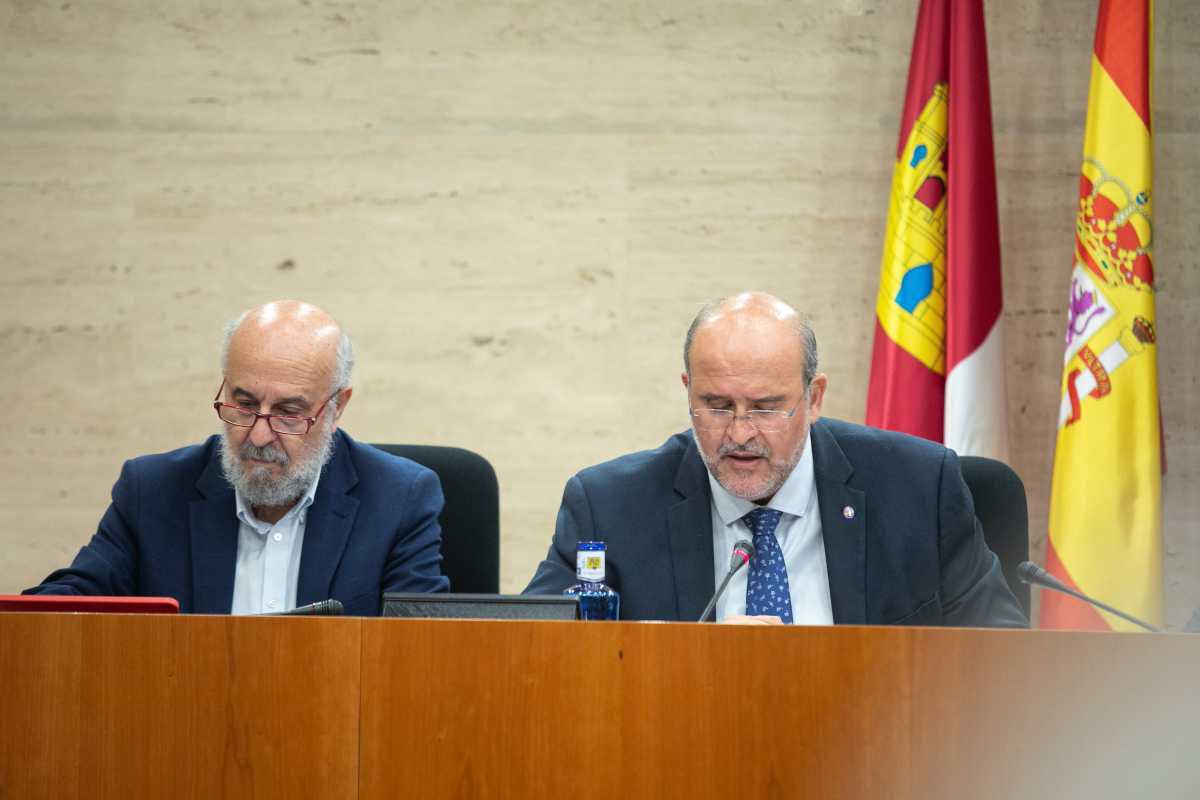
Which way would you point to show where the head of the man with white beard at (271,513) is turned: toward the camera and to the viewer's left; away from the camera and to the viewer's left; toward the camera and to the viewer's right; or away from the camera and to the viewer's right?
toward the camera and to the viewer's left

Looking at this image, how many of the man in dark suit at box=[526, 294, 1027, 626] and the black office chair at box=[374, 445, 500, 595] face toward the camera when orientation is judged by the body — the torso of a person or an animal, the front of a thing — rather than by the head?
2

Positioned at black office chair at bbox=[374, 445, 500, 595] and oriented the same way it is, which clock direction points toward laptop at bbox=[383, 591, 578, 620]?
The laptop is roughly at 12 o'clock from the black office chair.

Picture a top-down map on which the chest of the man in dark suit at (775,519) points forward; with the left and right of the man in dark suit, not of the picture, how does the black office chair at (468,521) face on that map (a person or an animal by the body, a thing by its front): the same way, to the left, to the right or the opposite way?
the same way

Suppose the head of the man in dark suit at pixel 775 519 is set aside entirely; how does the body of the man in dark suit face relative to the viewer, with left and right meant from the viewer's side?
facing the viewer

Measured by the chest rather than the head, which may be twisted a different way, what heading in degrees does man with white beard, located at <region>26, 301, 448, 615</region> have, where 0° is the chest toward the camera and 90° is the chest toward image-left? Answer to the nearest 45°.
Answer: approximately 0°

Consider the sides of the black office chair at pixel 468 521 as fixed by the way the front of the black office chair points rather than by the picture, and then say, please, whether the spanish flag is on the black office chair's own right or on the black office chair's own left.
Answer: on the black office chair's own left

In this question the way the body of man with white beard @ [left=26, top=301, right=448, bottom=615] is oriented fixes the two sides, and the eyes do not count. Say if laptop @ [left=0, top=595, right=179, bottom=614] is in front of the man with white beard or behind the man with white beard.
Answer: in front

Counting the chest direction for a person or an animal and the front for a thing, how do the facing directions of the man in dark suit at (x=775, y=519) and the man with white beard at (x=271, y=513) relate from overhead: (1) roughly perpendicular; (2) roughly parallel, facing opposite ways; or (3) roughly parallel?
roughly parallel

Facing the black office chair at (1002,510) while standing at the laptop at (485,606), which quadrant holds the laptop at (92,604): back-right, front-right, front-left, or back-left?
back-left

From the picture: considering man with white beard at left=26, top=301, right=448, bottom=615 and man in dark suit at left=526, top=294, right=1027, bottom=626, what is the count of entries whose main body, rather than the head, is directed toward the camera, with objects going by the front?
2

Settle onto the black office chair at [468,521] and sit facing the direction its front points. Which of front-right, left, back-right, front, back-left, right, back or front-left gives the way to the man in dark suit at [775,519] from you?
front-left

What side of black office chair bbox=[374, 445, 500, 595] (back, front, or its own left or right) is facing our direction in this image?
front

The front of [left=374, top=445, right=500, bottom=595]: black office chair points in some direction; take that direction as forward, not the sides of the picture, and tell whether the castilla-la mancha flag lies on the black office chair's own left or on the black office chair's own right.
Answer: on the black office chair's own left

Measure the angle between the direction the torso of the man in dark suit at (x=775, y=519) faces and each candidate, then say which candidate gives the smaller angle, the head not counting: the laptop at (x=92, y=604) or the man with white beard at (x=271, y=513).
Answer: the laptop

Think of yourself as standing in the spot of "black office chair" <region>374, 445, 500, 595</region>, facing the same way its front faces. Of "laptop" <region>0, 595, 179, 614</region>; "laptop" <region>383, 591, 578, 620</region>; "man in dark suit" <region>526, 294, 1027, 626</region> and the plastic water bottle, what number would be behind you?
0

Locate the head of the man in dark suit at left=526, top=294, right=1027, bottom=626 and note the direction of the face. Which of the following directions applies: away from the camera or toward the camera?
toward the camera
